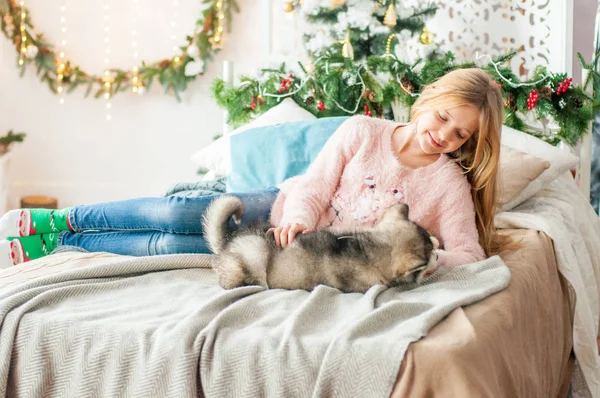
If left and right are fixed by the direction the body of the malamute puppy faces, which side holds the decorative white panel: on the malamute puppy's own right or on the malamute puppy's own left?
on the malamute puppy's own left

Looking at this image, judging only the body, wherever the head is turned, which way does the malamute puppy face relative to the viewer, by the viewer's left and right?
facing to the right of the viewer

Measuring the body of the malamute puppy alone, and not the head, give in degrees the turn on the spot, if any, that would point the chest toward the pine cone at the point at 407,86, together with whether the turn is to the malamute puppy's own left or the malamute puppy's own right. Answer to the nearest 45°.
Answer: approximately 90° to the malamute puppy's own left

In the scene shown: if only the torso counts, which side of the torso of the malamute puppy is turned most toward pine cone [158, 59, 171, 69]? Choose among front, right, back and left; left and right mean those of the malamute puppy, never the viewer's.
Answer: left

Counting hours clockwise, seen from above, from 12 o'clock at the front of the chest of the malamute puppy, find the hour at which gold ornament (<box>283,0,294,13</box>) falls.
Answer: The gold ornament is roughly at 9 o'clock from the malamute puppy.

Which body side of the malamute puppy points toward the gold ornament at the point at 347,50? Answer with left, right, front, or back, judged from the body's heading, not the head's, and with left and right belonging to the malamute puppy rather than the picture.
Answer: left
